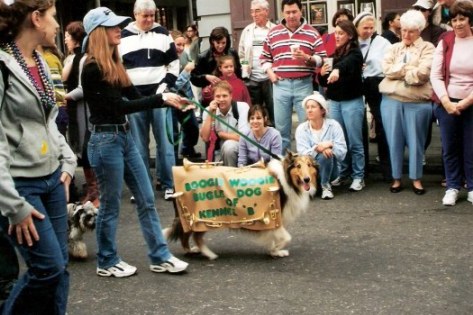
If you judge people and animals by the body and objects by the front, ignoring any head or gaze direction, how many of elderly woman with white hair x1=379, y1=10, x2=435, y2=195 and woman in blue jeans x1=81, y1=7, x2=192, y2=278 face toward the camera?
1

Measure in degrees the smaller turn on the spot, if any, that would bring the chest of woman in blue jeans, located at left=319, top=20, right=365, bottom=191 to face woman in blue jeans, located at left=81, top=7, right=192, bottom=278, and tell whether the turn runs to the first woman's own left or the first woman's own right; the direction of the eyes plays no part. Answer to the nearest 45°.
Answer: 0° — they already face them

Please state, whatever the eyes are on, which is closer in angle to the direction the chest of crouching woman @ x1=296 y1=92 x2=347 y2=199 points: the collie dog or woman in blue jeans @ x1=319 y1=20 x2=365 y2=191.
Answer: the collie dog

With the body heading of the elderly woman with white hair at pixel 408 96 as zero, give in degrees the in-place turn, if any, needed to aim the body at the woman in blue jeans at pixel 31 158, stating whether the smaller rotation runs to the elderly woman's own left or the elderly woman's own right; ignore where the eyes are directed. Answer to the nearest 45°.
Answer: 0° — they already face them

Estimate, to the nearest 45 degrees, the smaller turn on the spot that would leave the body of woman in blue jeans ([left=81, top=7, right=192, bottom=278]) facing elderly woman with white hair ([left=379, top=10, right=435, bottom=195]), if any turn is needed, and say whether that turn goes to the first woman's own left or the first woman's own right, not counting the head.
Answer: approximately 45° to the first woman's own left

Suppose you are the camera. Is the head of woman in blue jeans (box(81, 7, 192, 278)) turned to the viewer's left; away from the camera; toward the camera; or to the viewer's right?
to the viewer's right

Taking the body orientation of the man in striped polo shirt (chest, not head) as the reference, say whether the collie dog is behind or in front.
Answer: in front

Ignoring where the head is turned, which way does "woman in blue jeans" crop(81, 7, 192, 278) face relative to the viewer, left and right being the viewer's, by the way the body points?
facing to the right of the viewer

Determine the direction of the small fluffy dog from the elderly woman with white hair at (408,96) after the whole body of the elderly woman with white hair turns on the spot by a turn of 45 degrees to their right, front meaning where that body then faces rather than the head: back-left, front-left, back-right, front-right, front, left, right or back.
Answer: front

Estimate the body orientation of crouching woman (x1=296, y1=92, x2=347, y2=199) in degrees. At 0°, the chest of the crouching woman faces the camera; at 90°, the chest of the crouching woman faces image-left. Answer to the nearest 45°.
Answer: approximately 0°

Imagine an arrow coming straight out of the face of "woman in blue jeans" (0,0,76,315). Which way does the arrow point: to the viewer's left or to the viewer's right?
to the viewer's right

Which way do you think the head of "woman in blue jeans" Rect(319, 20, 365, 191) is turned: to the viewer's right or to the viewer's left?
to the viewer's left
